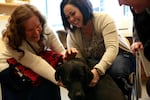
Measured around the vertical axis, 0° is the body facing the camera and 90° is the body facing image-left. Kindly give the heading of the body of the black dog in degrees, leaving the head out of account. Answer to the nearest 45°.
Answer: approximately 45°

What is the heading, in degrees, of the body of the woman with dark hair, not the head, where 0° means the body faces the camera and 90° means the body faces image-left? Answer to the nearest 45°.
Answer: approximately 45°

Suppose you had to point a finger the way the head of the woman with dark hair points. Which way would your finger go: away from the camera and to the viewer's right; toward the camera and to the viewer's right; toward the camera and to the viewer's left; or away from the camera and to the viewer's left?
toward the camera and to the viewer's left
